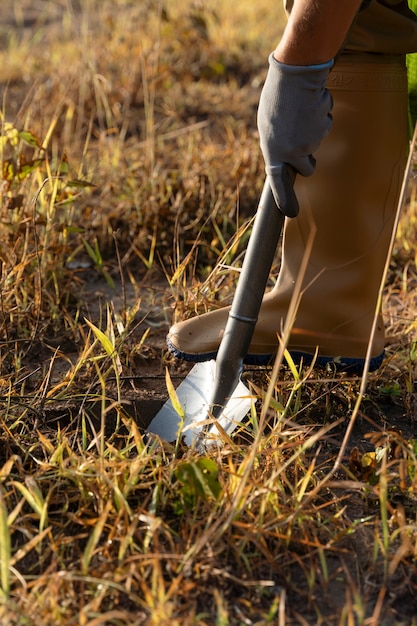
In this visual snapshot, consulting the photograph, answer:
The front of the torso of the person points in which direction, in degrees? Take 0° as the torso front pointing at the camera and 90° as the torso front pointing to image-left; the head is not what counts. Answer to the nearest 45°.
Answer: approximately 90°
